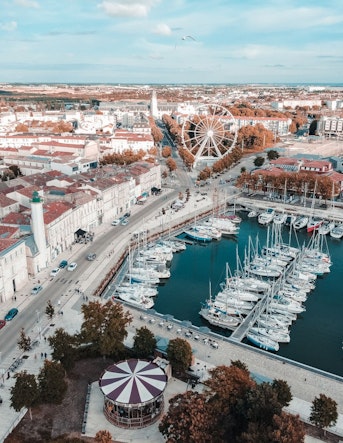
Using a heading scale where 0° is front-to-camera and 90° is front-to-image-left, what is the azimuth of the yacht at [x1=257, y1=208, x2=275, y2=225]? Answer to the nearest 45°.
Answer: approximately 45°

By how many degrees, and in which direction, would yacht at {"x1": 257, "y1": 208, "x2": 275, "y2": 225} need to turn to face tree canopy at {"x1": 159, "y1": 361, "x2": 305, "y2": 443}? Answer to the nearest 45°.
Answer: approximately 45° to its left

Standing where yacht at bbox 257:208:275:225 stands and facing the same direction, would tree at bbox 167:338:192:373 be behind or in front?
in front

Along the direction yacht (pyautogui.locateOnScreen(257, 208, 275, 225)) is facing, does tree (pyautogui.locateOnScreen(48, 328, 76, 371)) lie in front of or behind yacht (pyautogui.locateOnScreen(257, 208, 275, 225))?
in front

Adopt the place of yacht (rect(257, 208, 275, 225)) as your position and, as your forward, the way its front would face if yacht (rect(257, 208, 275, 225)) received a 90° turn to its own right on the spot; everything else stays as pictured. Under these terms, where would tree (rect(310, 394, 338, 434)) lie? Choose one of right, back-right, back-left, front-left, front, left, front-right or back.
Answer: back-left

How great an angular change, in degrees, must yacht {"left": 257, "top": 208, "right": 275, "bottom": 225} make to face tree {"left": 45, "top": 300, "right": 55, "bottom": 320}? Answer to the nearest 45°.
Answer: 0° — it already faces it

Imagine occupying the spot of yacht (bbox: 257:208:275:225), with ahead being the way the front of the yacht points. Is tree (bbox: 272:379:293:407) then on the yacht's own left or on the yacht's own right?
on the yacht's own left

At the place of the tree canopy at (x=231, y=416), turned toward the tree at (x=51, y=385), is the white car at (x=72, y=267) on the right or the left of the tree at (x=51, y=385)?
right

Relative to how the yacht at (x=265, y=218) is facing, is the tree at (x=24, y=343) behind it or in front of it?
in front

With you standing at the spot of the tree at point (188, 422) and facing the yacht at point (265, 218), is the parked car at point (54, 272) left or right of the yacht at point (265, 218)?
left

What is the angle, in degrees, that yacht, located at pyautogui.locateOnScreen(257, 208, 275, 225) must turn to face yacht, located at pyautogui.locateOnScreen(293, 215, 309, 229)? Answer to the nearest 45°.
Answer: approximately 135° to its left
